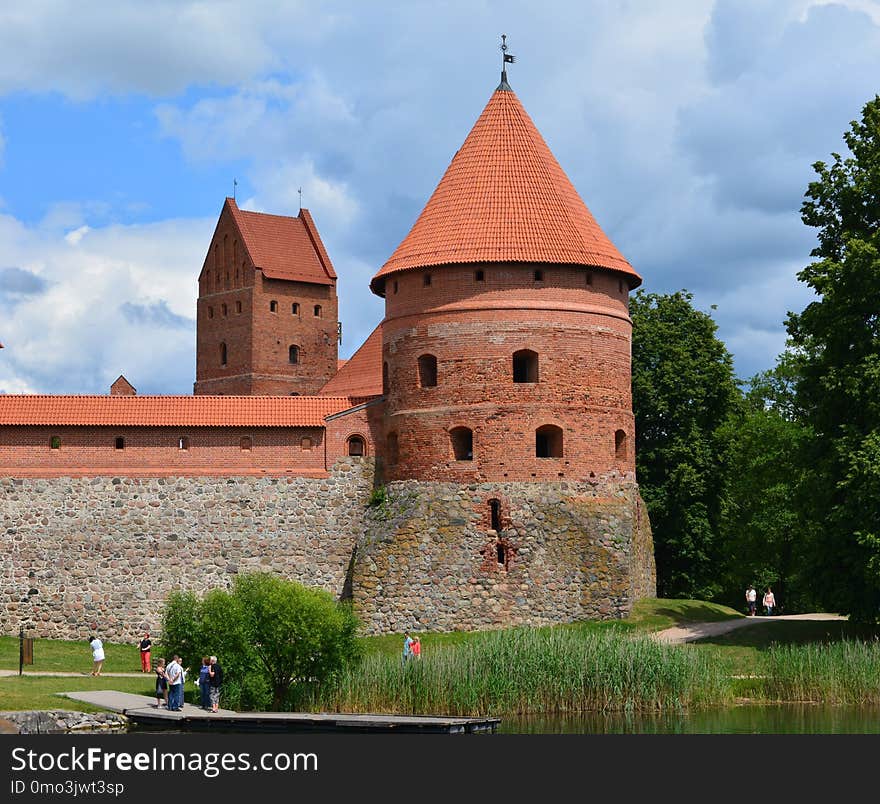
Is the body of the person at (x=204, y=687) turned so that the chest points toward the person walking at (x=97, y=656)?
no

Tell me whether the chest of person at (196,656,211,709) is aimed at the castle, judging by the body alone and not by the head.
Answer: no

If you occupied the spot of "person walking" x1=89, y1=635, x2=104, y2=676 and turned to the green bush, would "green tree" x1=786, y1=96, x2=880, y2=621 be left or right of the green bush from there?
left
